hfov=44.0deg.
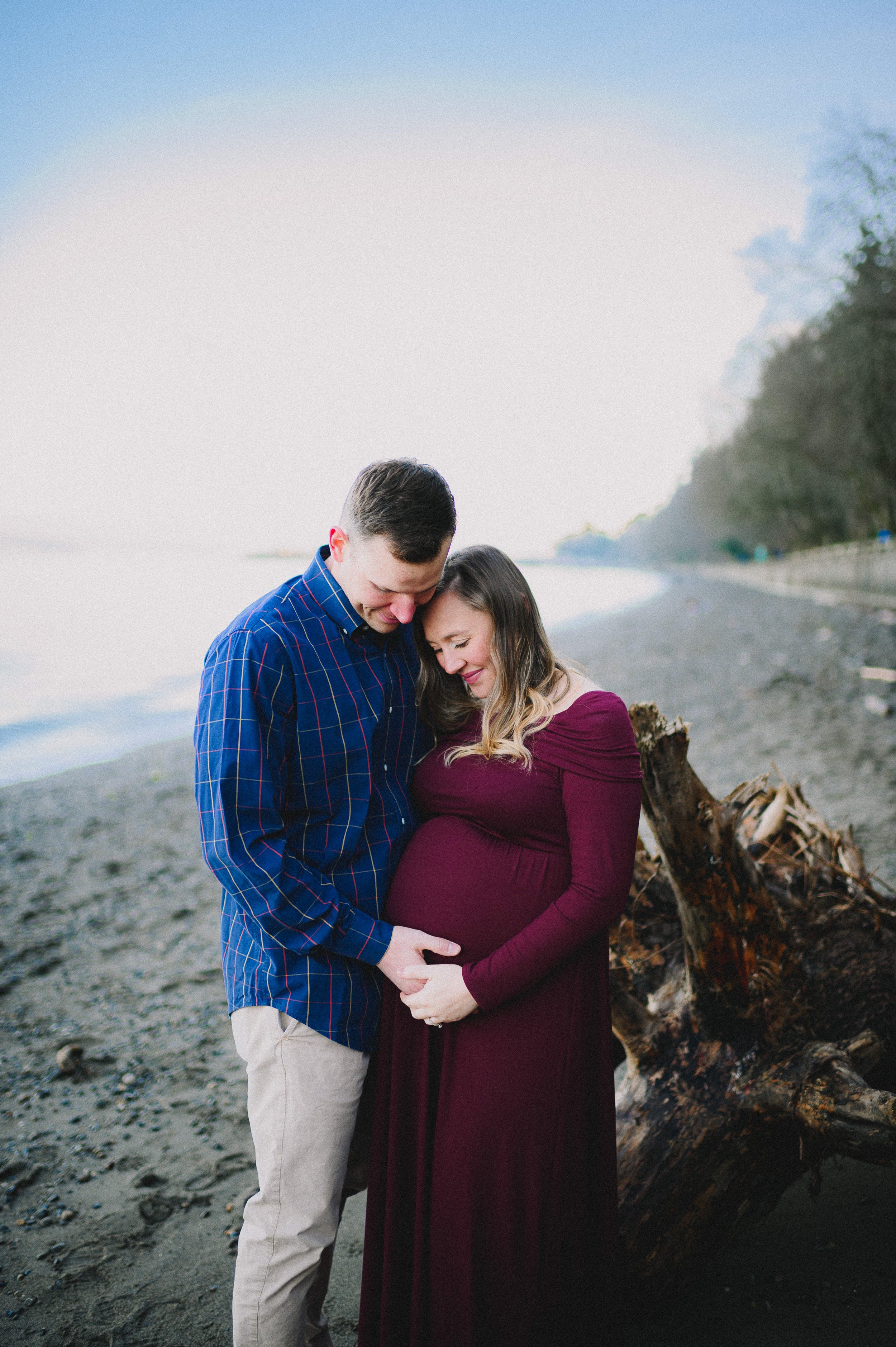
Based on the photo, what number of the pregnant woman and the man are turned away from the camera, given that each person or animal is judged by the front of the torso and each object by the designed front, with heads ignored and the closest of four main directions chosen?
0

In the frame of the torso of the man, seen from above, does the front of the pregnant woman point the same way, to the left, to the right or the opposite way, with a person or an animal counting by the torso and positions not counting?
to the right
